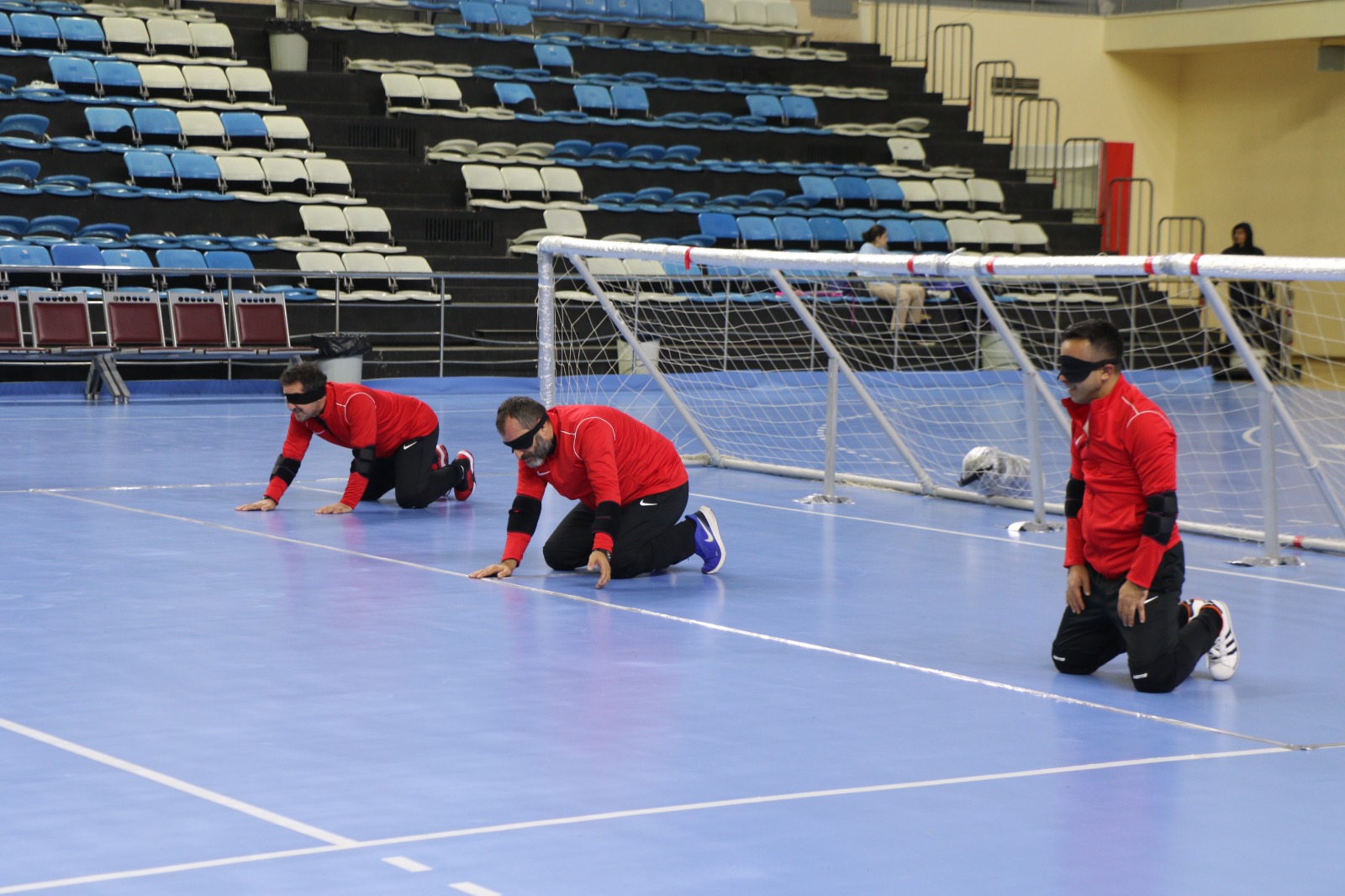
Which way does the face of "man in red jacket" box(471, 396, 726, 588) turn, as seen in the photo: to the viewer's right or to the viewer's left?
to the viewer's left

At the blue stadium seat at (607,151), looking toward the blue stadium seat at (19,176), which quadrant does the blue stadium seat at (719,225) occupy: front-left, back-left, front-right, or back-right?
back-left

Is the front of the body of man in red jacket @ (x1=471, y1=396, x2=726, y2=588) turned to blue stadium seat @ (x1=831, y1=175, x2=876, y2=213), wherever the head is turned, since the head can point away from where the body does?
no

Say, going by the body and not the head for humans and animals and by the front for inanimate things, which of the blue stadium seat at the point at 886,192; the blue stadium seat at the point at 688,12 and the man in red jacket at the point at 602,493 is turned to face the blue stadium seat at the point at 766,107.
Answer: the blue stadium seat at the point at 688,12

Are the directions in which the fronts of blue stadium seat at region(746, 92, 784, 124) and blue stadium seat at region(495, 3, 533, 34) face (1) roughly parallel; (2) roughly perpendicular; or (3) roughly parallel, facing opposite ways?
roughly parallel

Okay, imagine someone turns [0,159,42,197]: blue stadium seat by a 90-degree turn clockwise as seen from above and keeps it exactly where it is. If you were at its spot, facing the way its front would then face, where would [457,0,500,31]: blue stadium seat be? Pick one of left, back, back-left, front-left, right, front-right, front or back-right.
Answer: back-right

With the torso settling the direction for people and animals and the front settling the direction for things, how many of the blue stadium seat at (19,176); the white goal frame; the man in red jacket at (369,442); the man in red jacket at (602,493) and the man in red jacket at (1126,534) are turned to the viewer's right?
0

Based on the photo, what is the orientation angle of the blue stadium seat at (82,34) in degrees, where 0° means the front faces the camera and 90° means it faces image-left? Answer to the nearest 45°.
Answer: approximately 315°

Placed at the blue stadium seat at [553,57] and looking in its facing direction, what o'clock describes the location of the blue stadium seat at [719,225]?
the blue stadium seat at [719,225] is roughly at 12 o'clock from the blue stadium seat at [553,57].

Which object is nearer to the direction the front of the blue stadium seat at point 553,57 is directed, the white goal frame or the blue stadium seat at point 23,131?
the white goal frame

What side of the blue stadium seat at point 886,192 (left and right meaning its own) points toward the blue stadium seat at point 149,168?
right

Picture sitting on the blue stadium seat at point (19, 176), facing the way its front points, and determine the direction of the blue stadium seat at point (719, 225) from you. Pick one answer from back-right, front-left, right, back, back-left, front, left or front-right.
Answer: left

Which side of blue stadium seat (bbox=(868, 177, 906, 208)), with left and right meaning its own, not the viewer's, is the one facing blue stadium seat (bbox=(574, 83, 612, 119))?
right

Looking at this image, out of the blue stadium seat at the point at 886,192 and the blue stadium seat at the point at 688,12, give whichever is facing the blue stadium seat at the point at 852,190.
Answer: the blue stadium seat at the point at 688,12

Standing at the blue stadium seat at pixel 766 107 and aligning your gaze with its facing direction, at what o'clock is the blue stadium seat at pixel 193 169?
the blue stadium seat at pixel 193 169 is roughly at 3 o'clock from the blue stadium seat at pixel 766 107.

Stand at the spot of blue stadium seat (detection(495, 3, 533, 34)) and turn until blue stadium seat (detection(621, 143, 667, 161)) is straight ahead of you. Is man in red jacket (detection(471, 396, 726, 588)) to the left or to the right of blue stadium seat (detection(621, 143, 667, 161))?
right

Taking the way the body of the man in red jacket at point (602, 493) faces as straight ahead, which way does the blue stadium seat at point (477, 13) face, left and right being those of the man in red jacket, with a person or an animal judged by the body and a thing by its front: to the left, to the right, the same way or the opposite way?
to the left

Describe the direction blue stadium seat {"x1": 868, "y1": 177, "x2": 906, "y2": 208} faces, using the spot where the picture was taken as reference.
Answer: facing the viewer and to the right of the viewer

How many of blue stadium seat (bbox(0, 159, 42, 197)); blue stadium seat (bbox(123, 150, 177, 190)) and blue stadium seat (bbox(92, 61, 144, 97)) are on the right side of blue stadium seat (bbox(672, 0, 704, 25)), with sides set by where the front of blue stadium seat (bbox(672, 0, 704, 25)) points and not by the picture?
3

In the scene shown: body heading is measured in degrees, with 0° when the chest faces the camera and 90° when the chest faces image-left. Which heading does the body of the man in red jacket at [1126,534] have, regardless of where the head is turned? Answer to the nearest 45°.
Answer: approximately 45°

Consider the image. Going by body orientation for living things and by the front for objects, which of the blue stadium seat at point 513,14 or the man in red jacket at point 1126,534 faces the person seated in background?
the blue stadium seat

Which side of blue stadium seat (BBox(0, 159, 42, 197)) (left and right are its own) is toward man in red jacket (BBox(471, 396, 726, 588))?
front

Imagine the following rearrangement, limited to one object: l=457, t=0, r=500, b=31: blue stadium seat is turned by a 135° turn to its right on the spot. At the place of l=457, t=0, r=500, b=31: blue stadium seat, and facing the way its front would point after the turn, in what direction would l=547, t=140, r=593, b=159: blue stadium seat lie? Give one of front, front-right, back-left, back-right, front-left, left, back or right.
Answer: back-left
